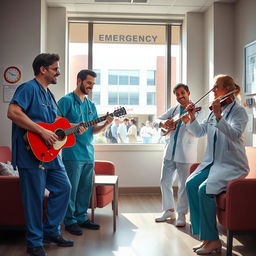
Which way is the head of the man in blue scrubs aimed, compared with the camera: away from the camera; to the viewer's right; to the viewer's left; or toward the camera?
to the viewer's right

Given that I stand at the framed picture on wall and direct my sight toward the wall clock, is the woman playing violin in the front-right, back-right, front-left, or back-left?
front-left

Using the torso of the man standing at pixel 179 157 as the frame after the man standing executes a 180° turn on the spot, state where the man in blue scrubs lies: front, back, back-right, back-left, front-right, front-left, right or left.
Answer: back

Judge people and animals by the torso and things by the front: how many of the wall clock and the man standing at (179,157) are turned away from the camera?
0

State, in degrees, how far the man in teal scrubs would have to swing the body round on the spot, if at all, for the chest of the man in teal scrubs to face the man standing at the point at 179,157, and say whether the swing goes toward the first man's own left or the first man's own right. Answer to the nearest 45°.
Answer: approximately 45° to the first man's own left

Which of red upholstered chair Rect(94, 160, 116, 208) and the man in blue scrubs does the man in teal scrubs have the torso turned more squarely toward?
the man in blue scrubs

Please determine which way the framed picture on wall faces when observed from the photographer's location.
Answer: facing the viewer and to the left of the viewer

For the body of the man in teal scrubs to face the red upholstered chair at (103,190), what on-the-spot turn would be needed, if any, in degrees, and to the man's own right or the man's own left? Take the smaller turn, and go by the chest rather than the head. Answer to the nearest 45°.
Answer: approximately 90° to the man's own left

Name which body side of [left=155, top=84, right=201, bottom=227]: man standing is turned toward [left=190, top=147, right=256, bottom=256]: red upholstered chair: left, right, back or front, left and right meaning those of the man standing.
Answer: left

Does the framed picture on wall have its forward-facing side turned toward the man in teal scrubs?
yes

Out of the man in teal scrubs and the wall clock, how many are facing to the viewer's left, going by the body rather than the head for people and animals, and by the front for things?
0

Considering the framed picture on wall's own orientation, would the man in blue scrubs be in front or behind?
in front

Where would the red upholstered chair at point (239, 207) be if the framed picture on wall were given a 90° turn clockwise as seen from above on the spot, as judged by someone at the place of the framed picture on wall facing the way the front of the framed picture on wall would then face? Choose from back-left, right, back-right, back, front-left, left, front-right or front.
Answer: back-left

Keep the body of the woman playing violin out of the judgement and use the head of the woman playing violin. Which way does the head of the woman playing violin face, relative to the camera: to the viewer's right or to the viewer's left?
to the viewer's left

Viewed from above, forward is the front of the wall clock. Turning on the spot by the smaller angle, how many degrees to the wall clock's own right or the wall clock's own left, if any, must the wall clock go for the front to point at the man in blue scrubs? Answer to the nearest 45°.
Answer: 0° — it already faces them

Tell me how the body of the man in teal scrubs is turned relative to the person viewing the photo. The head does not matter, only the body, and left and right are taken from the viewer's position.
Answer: facing the viewer and to the right of the viewer

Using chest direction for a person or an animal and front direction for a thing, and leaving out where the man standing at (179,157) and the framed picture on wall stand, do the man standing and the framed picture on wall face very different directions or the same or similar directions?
same or similar directions

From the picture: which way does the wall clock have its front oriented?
toward the camera

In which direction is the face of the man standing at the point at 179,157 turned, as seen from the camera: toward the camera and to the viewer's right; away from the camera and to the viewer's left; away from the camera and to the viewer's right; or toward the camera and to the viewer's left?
toward the camera and to the viewer's left
